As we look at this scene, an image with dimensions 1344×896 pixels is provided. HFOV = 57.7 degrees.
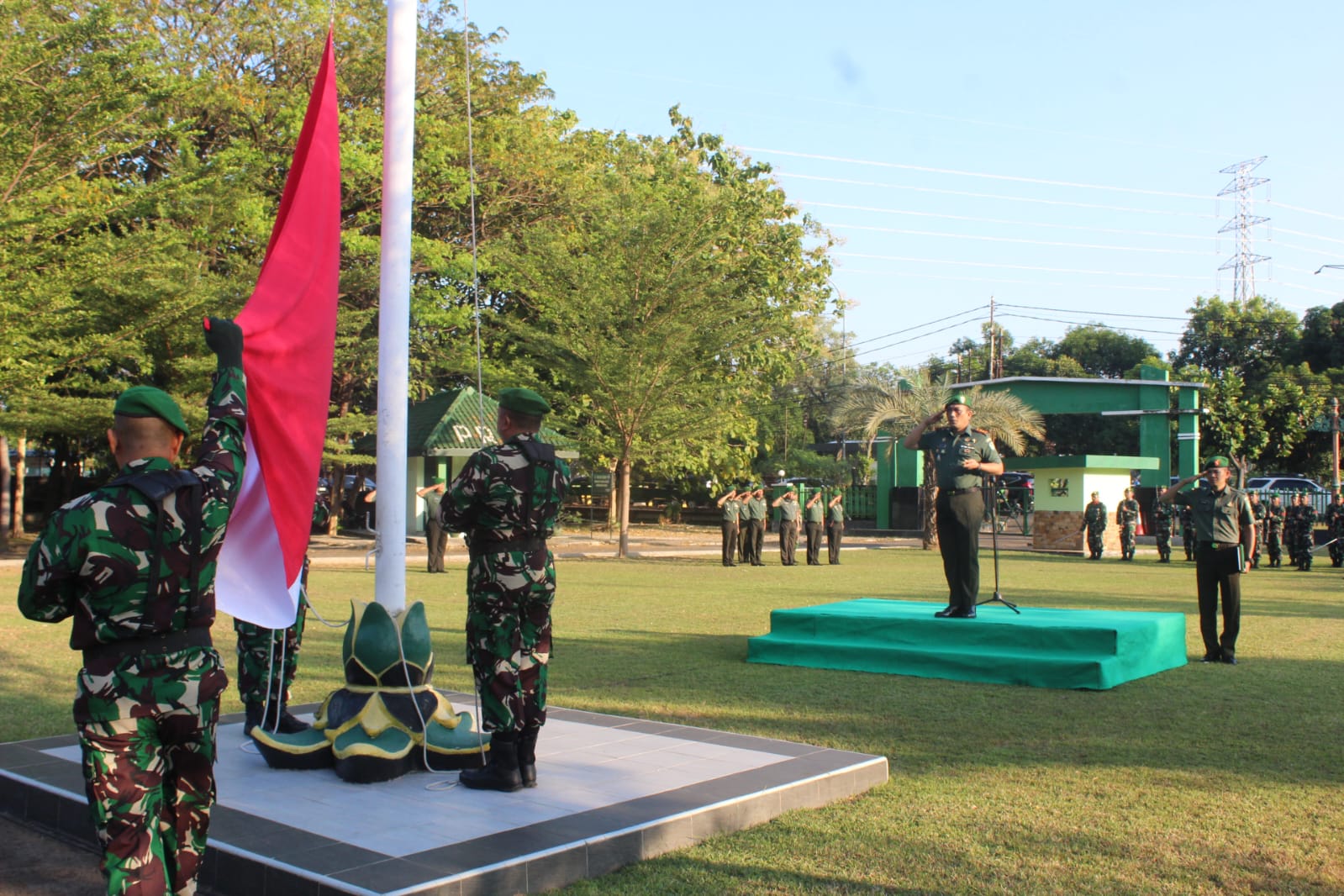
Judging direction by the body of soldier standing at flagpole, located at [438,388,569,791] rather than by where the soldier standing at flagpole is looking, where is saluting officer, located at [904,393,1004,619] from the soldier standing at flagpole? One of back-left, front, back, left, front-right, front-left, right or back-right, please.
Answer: right

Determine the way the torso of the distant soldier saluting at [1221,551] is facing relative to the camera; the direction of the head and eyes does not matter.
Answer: toward the camera

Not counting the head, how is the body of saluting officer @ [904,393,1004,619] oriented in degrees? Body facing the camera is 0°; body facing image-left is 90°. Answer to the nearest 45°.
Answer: approximately 45°

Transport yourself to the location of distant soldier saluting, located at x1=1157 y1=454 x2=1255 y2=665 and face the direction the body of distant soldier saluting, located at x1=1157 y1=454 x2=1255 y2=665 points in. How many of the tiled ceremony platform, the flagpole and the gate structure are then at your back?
1

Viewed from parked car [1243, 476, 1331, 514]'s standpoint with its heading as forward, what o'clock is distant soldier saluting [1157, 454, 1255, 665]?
The distant soldier saluting is roughly at 3 o'clock from the parked car.

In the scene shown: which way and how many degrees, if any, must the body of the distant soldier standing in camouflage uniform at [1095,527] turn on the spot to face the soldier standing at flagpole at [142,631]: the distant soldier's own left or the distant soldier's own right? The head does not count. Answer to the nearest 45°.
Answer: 0° — they already face them

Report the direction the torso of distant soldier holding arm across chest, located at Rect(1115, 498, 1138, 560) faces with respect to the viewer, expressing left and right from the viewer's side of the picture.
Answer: facing the viewer

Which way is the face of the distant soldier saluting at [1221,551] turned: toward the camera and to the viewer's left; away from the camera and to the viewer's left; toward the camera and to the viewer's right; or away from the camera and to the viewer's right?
toward the camera and to the viewer's left

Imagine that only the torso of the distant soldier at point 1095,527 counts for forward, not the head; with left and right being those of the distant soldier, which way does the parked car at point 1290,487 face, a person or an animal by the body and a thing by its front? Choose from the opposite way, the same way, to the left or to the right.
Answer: to the left

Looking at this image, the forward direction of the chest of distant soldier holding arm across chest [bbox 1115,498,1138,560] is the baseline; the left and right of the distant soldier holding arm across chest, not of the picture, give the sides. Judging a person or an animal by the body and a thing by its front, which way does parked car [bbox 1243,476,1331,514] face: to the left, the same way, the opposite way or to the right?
to the left

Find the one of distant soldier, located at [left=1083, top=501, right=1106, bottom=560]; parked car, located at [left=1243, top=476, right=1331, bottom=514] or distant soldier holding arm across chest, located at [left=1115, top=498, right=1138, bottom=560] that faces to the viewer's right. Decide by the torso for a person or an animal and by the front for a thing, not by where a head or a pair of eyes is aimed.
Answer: the parked car

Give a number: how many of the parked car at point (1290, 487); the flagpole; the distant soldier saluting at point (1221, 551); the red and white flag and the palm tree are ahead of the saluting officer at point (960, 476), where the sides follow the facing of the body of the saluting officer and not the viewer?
2

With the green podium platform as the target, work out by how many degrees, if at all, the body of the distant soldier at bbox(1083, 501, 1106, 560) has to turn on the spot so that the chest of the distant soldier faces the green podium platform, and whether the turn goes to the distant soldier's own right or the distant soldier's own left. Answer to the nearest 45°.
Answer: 0° — they already face it

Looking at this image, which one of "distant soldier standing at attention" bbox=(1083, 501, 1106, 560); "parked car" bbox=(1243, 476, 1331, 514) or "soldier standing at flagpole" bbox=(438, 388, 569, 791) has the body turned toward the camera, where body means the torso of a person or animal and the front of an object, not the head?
the distant soldier standing at attention

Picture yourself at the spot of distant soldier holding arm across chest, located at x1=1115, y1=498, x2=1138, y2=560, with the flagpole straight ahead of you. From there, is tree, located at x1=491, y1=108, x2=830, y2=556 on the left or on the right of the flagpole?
right

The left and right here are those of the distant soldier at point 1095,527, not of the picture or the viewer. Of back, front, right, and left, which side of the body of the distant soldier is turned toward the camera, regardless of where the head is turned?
front

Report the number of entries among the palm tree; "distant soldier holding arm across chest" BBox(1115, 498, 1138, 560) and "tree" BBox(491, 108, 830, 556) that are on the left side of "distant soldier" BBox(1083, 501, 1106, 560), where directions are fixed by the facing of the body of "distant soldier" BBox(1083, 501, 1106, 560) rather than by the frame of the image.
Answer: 1

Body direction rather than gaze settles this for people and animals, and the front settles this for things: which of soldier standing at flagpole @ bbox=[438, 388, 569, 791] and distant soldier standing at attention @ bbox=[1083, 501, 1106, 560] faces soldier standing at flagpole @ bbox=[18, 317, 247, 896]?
the distant soldier standing at attention
